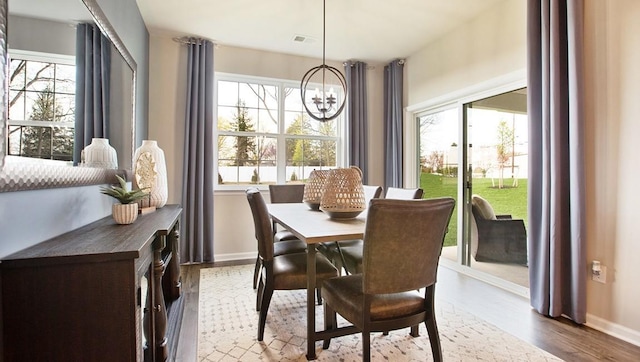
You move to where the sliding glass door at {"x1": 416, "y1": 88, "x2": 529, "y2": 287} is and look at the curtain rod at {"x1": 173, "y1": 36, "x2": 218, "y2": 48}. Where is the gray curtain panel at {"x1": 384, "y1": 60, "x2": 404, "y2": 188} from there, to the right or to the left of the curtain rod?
right

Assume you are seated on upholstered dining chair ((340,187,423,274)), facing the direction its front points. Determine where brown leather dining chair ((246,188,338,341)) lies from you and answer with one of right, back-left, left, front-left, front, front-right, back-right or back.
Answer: front

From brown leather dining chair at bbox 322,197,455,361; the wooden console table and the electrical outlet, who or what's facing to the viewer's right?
the wooden console table

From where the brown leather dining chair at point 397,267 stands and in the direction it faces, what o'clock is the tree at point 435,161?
The tree is roughly at 2 o'clock from the brown leather dining chair.

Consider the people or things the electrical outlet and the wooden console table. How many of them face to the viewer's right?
1

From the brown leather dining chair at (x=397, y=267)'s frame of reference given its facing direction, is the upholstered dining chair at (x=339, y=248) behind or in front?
in front

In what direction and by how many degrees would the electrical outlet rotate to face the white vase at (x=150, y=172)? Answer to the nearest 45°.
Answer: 0° — it already faces it

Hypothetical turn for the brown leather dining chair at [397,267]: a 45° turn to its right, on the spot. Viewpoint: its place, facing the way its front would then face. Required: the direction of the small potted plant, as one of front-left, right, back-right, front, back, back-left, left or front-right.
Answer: left

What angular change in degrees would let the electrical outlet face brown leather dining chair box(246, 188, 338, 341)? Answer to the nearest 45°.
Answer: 0° — it already faces it

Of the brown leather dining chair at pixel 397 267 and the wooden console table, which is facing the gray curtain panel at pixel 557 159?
the wooden console table

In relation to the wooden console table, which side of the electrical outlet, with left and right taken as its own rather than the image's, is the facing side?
front

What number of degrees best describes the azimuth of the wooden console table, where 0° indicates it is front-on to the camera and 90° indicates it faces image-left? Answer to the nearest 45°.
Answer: approximately 270°

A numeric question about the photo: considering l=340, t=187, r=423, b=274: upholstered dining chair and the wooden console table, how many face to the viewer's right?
1
